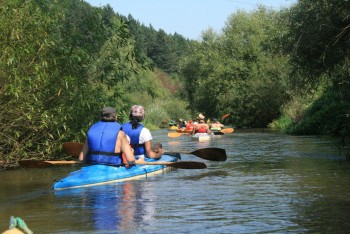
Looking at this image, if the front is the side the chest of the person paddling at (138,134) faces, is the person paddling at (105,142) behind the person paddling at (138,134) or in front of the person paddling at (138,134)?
behind

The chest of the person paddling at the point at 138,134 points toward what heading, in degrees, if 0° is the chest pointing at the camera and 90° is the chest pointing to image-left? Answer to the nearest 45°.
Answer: approximately 225°

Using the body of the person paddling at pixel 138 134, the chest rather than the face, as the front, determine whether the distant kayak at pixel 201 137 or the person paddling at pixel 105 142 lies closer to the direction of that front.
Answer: the distant kayak

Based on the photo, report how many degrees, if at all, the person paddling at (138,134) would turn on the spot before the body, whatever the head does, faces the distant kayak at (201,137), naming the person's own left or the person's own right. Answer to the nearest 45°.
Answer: approximately 45° to the person's own left
